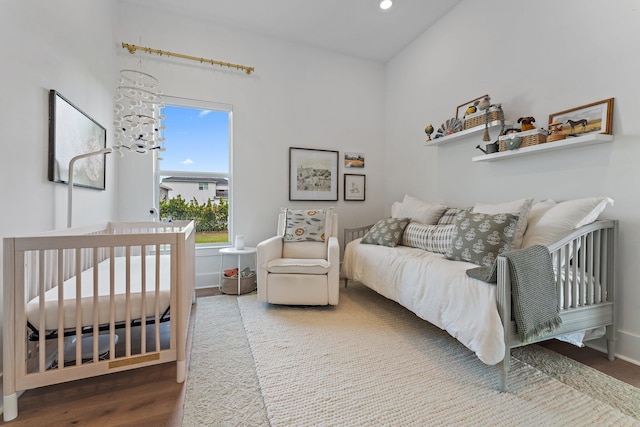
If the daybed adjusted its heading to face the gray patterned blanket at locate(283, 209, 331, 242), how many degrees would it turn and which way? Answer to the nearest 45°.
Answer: approximately 45° to its right

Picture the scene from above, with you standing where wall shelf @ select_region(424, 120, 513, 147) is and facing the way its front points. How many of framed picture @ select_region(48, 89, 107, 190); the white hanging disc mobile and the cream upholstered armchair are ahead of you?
3

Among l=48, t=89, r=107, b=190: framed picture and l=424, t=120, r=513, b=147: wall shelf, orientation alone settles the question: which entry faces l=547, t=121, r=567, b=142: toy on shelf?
the framed picture

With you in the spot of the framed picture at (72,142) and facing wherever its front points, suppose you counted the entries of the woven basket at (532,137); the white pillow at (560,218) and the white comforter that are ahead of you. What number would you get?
3

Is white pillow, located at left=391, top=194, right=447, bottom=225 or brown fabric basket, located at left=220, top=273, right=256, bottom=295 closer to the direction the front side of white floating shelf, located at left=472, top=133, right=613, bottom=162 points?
the brown fabric basket

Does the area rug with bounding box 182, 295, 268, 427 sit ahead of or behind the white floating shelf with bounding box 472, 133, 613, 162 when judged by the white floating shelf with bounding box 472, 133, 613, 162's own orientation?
ahead

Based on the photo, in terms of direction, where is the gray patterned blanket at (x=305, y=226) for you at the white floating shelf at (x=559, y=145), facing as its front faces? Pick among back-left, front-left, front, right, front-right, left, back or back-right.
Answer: front-right

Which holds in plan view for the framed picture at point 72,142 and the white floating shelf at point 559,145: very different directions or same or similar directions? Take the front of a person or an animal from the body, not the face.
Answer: very different directions

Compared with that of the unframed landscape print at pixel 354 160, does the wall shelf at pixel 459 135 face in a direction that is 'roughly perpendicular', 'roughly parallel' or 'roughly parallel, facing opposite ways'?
roughly perpendicular

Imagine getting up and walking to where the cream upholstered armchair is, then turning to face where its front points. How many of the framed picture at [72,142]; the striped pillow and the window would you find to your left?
1

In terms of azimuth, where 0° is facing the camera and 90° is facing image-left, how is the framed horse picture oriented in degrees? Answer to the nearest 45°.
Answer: approximately 45°

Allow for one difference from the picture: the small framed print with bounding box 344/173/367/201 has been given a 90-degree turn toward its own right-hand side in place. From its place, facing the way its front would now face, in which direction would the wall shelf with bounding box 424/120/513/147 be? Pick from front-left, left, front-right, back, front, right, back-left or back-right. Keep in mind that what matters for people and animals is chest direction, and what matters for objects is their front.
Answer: back-left

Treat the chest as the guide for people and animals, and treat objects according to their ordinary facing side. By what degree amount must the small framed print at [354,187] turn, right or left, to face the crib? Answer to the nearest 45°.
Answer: approximately 45° to its right

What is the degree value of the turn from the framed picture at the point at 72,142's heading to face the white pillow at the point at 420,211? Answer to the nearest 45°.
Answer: approximately 45° to its left

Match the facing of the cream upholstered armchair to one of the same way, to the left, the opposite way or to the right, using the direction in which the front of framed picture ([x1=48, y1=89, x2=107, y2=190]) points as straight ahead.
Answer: to the right

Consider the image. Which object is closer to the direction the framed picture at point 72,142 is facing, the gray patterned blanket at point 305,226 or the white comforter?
the white comforter

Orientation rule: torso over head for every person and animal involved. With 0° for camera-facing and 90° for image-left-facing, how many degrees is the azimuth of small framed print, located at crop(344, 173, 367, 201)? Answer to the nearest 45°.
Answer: approximately 0°

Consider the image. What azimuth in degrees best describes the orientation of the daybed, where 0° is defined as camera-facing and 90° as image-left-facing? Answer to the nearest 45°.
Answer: approximately 45°

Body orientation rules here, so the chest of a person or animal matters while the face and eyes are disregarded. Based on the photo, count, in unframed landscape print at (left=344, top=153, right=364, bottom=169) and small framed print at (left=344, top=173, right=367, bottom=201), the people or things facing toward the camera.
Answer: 2

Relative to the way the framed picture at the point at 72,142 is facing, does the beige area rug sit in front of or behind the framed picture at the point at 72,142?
in front
